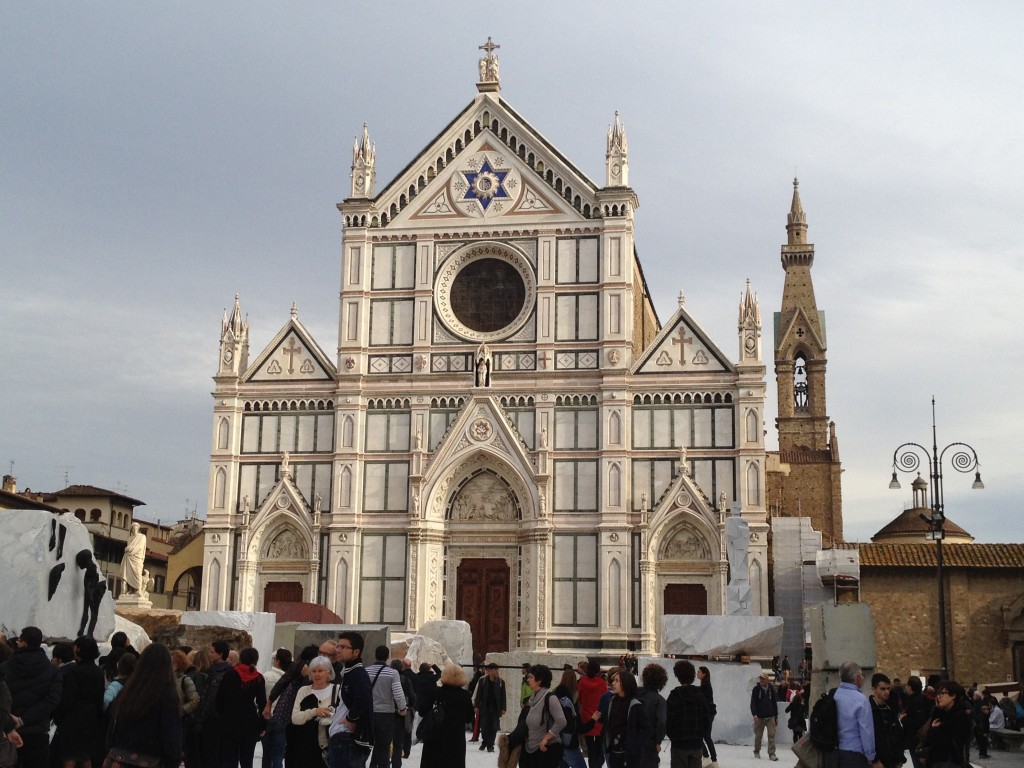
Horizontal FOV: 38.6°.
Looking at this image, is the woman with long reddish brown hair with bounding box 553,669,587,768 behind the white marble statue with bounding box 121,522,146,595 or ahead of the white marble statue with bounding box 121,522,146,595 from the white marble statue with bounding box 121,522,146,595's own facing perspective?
ahead

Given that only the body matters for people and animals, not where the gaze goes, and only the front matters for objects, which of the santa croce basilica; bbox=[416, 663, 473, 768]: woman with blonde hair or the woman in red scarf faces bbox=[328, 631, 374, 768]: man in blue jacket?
the santa croce basilica

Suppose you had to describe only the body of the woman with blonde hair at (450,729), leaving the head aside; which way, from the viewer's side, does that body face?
away from the camera

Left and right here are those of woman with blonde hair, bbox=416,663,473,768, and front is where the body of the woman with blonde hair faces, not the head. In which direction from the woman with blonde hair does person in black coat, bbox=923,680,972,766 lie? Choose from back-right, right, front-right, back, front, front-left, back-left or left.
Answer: right

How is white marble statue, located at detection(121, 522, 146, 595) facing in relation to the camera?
toward the camera

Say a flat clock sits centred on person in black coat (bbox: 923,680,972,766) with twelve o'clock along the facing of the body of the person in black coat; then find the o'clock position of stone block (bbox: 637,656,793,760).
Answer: The stone block is roughly at 4 o'clock from the person in black coat.

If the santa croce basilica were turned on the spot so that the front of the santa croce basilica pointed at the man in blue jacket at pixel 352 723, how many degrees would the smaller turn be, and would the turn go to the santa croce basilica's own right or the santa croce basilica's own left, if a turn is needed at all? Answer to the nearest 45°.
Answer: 0° — it already faces them

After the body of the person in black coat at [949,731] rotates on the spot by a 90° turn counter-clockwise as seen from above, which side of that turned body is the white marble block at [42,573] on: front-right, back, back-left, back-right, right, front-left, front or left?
back-right

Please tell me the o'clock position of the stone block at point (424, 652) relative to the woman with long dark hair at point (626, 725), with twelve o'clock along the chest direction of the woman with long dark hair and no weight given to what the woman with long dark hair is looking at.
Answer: The stone block is roughly at 4 o'clock from the woman with long dark hair.

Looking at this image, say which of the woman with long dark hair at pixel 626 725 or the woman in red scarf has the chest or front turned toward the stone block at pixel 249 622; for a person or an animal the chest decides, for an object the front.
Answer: the woman in red scarf

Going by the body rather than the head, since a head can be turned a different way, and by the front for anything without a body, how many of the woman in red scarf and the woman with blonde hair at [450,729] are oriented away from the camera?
2

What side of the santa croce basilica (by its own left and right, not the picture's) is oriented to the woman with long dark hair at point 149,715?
front

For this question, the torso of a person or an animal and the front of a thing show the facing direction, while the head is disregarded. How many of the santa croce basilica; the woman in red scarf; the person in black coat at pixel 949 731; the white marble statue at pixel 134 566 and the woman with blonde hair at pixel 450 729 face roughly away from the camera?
2

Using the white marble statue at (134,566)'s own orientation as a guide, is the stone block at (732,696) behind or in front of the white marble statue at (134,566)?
in front

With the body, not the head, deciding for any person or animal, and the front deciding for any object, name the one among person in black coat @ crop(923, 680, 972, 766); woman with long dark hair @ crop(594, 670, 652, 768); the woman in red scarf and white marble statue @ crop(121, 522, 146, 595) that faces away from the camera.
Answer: the woman in red scarf

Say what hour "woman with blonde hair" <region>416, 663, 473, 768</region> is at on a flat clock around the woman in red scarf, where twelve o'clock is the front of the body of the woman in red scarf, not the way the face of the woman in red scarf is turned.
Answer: The woman with blonde hair is roughly at 4 o'clock from the woman in red scarf.
